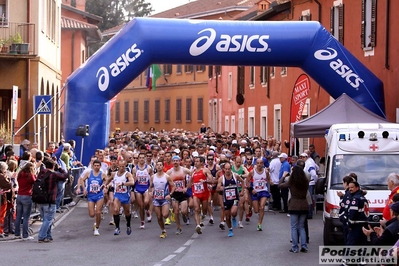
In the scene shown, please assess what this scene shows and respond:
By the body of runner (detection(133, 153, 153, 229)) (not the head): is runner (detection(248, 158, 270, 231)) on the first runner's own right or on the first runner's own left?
on the first runner's own left

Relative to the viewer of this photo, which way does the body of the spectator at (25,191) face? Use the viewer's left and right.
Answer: facing away from the viewer and to the right of the viewer

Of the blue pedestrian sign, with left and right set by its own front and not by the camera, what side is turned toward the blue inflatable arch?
left

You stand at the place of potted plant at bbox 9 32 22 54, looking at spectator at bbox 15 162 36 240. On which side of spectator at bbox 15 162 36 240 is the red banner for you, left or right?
left

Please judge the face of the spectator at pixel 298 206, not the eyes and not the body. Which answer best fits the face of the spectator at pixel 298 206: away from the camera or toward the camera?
away from the camera

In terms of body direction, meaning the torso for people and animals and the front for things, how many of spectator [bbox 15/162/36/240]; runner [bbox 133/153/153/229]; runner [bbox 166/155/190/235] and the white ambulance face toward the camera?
3

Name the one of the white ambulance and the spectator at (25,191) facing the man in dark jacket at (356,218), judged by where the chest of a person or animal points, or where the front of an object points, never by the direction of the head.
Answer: the white ambulance
